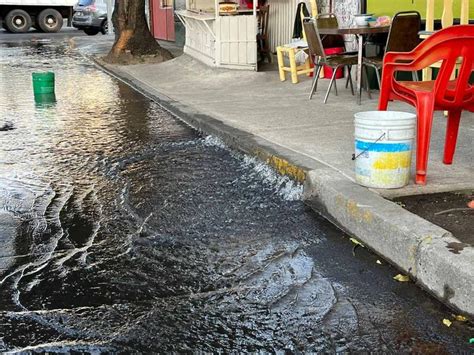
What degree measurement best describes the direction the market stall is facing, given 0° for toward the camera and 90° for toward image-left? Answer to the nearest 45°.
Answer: approximately 45°

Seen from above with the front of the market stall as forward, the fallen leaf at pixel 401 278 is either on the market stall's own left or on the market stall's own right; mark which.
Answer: on the market stall's own left

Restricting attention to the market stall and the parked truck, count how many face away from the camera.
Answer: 0

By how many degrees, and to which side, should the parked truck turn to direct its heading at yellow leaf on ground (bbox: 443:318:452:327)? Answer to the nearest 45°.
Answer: approximately 90° to its left

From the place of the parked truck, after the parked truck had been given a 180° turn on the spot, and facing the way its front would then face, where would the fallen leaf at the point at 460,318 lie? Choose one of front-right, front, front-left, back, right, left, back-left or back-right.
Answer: right

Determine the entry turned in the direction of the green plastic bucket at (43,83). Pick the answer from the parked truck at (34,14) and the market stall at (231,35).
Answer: the market stall

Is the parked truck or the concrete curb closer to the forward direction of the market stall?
the concrete curb

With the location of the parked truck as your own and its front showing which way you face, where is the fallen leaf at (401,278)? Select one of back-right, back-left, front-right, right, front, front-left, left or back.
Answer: left

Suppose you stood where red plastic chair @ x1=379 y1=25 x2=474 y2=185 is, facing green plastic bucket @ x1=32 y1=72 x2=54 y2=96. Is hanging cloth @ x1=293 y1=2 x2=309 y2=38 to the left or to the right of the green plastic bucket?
right

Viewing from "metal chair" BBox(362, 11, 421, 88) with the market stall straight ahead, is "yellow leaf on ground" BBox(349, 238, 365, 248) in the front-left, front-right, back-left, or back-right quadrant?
back-left

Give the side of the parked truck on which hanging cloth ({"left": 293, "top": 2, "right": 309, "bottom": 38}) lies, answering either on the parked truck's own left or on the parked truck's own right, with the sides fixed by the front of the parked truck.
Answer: on the parked truck's own left

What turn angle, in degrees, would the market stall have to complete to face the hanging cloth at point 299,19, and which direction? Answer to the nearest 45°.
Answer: approximately 135° to its left

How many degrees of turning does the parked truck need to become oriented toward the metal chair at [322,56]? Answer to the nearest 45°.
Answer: approximately 90° to its left

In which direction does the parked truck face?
to the viewer's left
